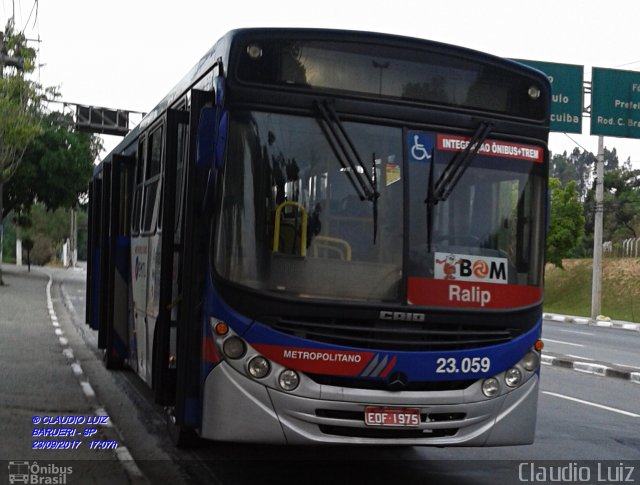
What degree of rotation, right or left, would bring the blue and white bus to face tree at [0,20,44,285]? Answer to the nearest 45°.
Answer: approximately 135° to its right

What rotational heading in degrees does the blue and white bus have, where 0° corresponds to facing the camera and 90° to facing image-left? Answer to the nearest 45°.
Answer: approximately 0°

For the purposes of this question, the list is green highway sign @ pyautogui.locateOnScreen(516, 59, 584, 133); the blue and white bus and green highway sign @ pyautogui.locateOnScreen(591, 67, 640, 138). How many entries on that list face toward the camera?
3

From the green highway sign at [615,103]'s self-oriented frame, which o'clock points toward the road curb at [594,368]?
The road curb is roughly at 12 o'clock from the green highway sign.

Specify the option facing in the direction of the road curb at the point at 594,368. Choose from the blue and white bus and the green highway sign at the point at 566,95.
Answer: the green highway sign

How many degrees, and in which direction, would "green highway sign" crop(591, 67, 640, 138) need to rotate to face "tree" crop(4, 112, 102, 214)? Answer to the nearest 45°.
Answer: approximately 90° to its right

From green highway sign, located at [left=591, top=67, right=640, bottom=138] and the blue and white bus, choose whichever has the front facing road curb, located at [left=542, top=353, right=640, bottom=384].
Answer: the green highway sign

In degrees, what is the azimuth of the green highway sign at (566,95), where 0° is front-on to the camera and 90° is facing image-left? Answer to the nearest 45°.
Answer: approximately 0°

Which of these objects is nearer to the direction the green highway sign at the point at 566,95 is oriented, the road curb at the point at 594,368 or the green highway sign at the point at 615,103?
the road curb

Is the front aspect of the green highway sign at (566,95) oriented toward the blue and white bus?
yes
